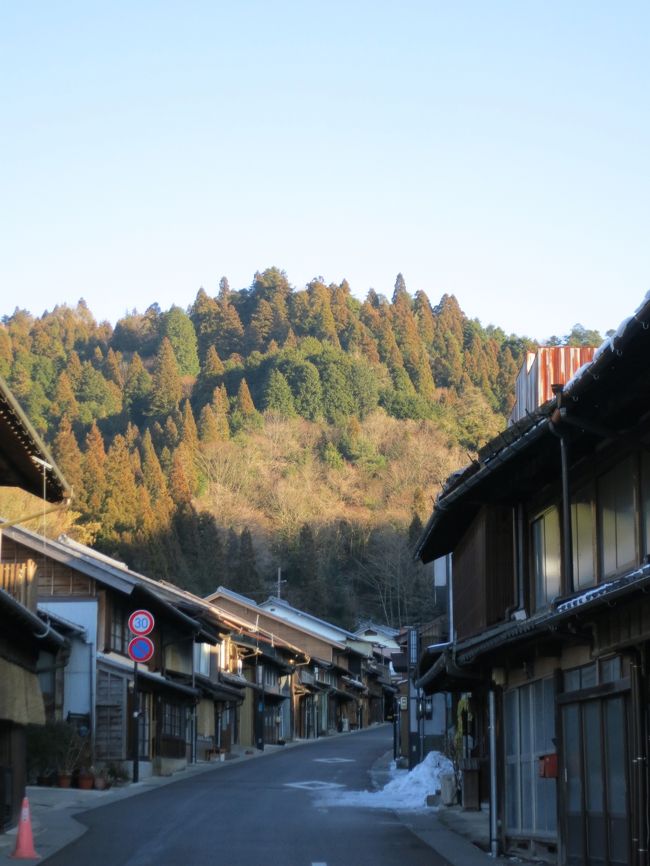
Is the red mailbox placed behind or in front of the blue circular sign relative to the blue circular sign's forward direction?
in front

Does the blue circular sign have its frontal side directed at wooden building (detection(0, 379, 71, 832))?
yes

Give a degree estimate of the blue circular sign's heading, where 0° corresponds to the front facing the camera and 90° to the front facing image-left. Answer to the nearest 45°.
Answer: approximately 0°

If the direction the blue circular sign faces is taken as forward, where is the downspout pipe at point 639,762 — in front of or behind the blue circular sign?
in front

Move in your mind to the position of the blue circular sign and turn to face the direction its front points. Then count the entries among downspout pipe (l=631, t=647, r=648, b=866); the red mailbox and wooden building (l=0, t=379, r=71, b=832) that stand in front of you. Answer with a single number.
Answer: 3
